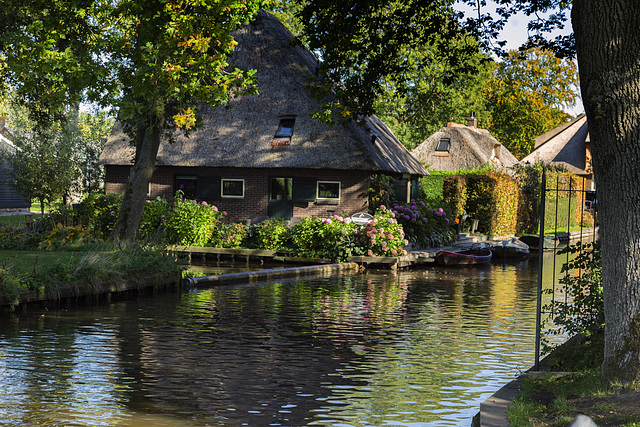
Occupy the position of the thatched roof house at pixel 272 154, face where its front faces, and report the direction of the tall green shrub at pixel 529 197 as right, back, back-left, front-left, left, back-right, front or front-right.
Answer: back-left

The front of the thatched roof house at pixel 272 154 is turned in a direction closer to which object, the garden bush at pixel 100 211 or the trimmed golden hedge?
the garden bush

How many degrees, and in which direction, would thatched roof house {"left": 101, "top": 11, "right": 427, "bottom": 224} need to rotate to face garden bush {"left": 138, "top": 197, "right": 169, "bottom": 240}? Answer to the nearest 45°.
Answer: approximately 45° to its right

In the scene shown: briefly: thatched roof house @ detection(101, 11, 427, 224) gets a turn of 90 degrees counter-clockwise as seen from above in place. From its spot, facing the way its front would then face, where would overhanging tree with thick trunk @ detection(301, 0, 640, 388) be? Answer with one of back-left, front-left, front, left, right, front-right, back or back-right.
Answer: right

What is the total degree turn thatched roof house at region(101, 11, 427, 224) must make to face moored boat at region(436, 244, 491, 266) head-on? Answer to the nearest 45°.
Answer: approximately 45° to its left

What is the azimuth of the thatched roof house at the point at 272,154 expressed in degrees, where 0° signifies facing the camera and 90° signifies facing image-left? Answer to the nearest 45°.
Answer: approximately 0°

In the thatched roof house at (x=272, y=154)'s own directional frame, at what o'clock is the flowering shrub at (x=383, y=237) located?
The flowering shrub is roughly at 11 o'clock from the thatched roof house.

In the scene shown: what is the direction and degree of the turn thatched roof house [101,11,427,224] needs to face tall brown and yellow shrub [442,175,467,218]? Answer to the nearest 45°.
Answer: approximately 135° to its left

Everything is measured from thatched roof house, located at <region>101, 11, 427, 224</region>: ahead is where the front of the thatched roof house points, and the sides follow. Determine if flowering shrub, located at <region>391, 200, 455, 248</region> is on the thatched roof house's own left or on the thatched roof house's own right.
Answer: on the thatched roof house's own left

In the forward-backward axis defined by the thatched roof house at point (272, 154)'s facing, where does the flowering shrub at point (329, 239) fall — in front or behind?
in front

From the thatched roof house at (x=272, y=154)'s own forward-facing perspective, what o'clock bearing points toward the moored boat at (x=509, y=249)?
The moored boat is roughly at 9 o'clock from the thatched roof house.

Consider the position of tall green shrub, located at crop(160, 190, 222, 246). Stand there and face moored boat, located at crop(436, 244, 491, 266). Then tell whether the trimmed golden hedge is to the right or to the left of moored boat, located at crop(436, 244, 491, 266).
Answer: left

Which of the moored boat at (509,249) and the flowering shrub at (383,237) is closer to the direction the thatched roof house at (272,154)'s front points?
the flowering shrub

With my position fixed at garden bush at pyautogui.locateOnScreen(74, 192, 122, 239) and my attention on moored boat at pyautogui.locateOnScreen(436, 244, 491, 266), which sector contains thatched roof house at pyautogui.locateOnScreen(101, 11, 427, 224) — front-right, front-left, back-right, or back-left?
front-left
